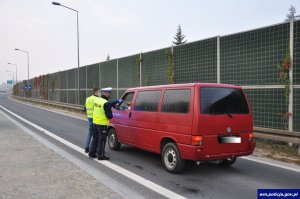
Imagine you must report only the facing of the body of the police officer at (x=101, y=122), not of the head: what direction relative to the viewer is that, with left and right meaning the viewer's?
facing away from the viewer and to the right of the viewer

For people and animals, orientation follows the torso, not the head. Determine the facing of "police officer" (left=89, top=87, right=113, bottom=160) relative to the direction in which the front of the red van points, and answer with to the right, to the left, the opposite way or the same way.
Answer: to the right

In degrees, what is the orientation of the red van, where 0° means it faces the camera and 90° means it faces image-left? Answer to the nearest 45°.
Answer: approximately 135°

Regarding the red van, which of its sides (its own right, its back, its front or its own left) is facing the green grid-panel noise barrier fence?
right
